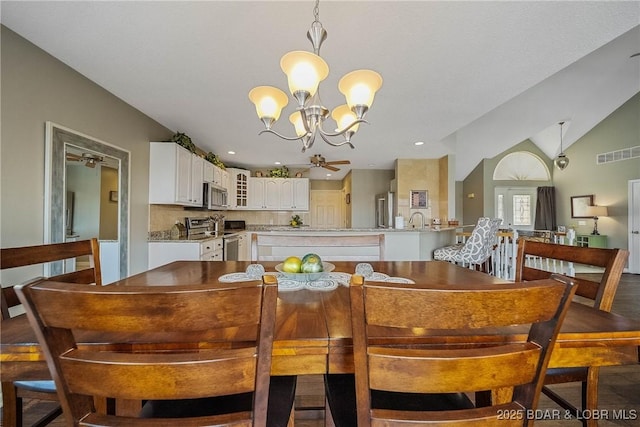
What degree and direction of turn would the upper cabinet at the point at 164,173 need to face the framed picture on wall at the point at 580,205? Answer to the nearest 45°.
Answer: approximately 45° to its left

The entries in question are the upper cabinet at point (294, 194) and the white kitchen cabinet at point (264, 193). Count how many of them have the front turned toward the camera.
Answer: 2

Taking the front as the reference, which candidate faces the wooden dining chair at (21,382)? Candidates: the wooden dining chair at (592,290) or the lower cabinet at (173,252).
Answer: the wooden dining chair at (592,290)

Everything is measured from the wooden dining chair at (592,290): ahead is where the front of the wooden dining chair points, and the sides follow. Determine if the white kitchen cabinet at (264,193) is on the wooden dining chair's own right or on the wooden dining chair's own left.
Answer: on the wooden dining chair's own right

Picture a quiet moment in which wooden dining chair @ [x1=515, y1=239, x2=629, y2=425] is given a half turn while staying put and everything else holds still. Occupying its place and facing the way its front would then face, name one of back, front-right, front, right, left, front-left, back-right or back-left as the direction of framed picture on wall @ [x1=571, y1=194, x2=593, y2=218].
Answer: front-left

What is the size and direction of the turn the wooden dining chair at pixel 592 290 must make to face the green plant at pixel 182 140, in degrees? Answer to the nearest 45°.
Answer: approximately 45° to its right

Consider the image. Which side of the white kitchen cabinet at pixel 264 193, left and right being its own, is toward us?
front

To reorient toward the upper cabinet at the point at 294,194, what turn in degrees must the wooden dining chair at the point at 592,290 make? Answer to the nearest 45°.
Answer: approximately 90° to its right

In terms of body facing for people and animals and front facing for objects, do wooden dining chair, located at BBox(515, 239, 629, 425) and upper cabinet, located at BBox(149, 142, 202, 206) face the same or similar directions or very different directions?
very different directions

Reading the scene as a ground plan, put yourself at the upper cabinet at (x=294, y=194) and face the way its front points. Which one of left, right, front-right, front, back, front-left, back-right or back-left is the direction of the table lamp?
left

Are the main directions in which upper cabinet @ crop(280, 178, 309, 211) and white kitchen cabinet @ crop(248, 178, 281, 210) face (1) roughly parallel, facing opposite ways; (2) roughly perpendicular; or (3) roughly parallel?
roughly parallel

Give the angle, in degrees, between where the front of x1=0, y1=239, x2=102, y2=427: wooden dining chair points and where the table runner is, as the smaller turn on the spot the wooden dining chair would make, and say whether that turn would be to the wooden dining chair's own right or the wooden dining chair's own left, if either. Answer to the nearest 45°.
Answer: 0° — it already faces it

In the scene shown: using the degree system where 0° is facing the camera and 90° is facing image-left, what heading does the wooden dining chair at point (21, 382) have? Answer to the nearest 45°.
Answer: approximately 315°

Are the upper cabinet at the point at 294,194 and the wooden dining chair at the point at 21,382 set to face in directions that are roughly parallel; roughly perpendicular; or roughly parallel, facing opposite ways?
roughly perpendicular

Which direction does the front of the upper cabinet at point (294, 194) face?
toward the camera

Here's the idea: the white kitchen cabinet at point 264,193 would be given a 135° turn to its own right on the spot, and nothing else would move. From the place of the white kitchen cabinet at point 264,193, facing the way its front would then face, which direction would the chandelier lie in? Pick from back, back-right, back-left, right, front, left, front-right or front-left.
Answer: back-left

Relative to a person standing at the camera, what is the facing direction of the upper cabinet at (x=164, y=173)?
facing the viewer and to the right of the viewer
